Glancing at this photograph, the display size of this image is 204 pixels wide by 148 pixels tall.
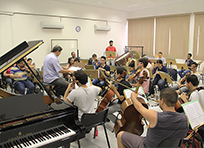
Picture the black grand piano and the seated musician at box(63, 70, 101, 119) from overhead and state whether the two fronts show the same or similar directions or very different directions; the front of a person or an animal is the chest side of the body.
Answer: very different directions

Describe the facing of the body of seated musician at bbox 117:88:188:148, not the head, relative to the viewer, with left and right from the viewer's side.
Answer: facing away from the viewer and to the left of the viewer

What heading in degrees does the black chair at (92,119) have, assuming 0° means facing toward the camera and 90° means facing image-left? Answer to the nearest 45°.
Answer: approximately 135°

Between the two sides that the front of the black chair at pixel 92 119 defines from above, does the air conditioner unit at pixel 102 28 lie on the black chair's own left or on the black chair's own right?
on the black chair's own right

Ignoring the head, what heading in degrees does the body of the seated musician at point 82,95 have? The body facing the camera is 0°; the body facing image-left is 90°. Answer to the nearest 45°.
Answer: approximately 135°

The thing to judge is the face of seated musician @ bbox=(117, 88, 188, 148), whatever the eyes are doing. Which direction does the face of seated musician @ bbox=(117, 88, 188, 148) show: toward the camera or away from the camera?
away from the camera

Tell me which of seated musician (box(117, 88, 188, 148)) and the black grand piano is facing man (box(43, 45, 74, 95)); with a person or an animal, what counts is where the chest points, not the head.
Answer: the seated musician

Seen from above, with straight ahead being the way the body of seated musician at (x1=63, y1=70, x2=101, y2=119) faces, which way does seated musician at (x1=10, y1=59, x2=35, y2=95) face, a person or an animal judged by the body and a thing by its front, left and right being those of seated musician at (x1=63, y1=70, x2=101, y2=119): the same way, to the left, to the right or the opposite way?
the opposite way
